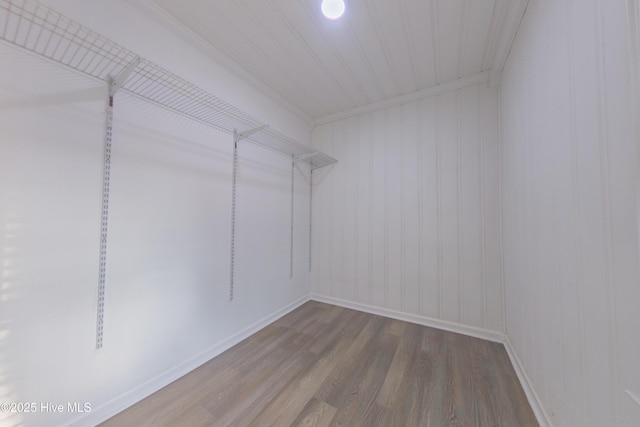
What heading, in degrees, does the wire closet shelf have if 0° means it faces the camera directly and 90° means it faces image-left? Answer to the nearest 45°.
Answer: approximately 315°

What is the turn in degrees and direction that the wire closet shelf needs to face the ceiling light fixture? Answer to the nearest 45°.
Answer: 0° — it already faces it
